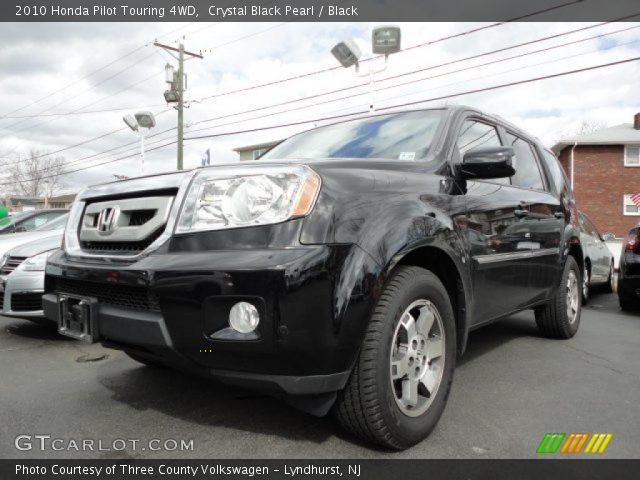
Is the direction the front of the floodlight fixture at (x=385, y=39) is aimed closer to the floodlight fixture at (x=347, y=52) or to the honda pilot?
the honda pilot

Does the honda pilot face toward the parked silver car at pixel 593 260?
no

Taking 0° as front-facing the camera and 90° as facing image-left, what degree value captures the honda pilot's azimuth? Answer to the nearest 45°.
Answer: approximately 45°

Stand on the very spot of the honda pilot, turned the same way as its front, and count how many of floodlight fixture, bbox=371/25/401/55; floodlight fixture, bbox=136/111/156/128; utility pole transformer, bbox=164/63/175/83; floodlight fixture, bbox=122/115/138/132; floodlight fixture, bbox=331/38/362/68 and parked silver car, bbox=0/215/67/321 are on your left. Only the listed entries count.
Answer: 0

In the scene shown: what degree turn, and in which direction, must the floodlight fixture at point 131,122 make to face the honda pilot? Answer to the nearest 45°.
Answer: approximately 90° to its left

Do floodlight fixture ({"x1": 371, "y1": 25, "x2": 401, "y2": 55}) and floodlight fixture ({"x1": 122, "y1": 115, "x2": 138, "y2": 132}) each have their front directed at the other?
no

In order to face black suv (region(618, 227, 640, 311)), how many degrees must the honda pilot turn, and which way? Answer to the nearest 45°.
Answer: approximately 180°

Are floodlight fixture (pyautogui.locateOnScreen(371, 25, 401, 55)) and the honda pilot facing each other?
no

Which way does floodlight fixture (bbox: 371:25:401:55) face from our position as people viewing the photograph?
facing the viewer

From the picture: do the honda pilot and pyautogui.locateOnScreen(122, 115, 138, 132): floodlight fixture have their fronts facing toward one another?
no

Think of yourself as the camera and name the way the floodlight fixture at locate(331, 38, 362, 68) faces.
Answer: facing the viewer and to the left of the viewer

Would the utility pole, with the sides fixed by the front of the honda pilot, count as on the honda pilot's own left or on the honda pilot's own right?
on the honda pilot's own right
